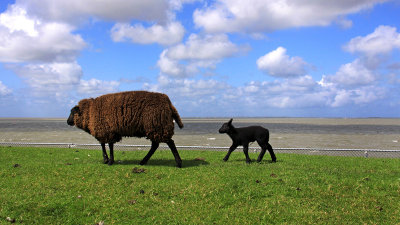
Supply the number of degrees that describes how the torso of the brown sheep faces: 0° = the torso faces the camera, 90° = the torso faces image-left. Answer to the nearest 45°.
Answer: approximately 90°
